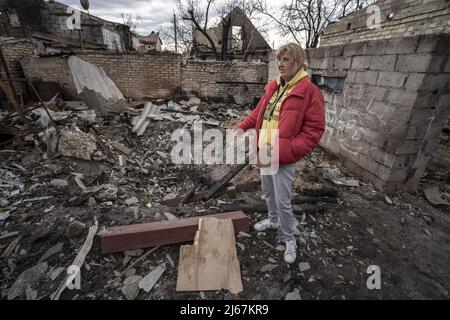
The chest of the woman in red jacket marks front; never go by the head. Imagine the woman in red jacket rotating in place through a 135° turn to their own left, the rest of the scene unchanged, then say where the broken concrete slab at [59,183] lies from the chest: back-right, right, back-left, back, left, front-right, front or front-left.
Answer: back

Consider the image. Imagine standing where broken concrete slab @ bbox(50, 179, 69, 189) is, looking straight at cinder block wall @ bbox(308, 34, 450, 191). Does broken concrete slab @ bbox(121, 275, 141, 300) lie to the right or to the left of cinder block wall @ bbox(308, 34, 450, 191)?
right

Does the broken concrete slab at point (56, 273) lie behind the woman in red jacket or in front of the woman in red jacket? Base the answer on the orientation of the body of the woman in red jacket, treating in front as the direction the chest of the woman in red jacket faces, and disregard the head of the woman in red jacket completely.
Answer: in front

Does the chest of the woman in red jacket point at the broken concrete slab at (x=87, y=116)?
no

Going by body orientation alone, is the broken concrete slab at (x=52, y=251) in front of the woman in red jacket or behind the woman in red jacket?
in front

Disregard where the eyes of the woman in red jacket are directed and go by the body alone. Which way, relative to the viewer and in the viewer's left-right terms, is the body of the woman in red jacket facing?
facing the viewer and to the left of the viewer

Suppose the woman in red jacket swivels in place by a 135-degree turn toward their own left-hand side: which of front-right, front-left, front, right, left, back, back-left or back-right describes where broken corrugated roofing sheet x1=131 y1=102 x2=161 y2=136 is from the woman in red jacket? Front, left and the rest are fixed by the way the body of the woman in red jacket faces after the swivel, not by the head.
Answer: back-left

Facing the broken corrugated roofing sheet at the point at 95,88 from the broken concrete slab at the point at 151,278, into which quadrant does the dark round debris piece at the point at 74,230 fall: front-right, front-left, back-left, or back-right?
front-left
